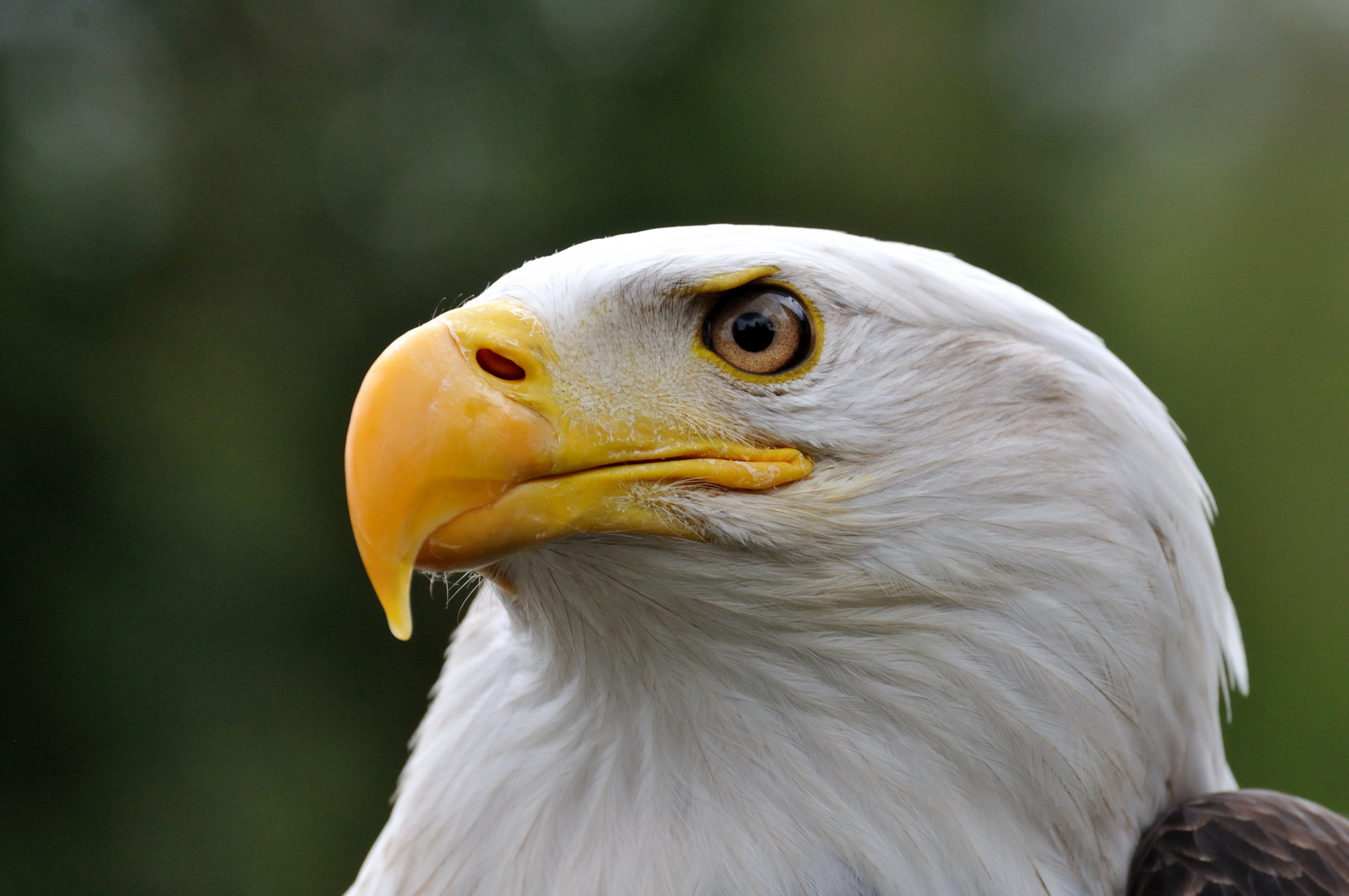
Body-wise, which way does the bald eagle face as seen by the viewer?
to the viewer's left
